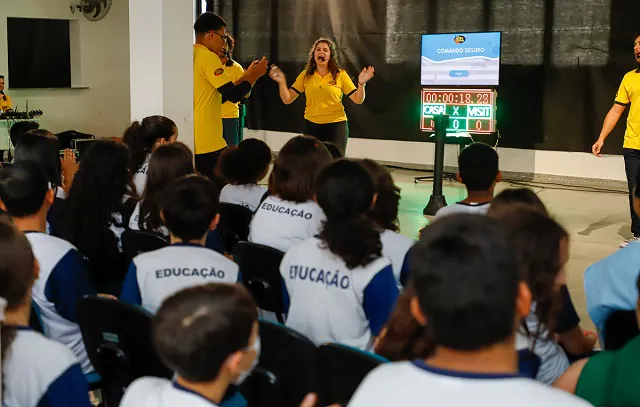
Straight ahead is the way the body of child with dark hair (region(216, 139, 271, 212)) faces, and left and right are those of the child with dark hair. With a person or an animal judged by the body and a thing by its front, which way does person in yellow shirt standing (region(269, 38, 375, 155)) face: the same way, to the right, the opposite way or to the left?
the opposite way

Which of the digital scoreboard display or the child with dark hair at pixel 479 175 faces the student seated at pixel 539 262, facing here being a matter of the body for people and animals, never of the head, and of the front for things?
the digital scoreboard display

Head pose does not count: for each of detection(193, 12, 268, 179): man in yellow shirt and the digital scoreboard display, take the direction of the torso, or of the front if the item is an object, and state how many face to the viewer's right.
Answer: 1

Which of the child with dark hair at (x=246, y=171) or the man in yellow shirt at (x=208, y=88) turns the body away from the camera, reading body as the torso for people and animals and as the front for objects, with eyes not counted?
the child with dark hair

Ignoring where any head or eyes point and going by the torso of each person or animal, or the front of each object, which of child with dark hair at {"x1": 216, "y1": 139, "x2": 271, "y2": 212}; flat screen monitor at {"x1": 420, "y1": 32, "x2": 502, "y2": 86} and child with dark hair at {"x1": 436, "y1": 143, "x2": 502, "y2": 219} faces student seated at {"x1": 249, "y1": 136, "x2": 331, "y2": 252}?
the flat screen monitor

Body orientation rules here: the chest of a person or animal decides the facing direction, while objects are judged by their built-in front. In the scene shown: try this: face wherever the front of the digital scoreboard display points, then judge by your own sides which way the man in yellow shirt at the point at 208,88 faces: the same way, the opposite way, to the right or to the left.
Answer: to the left

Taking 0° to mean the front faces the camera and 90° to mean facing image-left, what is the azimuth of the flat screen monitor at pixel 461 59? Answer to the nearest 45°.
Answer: approximately 0°

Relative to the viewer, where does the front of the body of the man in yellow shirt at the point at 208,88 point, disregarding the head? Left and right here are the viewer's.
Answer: facing to the right of the viewer

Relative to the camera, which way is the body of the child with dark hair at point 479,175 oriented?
away from the camera

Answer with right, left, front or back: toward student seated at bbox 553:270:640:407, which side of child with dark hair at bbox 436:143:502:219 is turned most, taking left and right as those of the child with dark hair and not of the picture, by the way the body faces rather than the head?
back

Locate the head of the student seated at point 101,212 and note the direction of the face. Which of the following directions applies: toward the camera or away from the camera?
away from the camera
